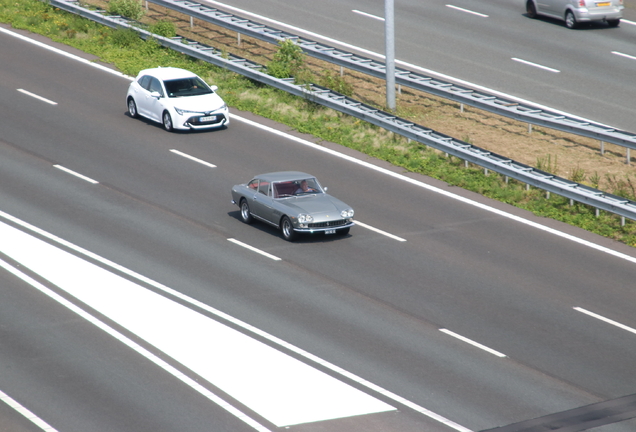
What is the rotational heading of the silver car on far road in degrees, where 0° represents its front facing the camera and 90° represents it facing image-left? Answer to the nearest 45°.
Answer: approximately 135°

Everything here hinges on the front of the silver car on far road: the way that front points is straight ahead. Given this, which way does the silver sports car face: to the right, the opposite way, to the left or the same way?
the opposite way

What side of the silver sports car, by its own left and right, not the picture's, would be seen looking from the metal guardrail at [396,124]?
left

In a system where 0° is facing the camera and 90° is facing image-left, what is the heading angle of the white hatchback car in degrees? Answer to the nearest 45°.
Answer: approximately 315°

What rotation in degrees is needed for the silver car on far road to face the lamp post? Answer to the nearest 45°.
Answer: approximately 90° to its left

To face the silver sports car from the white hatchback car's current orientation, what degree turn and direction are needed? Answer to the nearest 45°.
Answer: approximately 45° to its right
